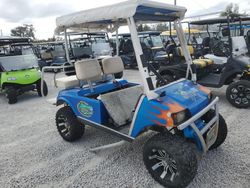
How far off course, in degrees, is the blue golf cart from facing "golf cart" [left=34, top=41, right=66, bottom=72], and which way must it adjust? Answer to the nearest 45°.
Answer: approximately 180°

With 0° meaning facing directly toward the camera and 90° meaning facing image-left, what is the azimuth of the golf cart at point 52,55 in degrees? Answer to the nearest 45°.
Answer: approximately 315°

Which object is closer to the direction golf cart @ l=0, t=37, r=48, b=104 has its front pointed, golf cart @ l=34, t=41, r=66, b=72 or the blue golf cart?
the blue golf cart

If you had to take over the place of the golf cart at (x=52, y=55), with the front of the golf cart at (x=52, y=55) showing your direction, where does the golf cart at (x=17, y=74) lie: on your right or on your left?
on your right

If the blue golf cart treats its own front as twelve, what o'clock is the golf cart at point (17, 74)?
The golf cart is roughly at 6 o'clock from the blue golf cart.
